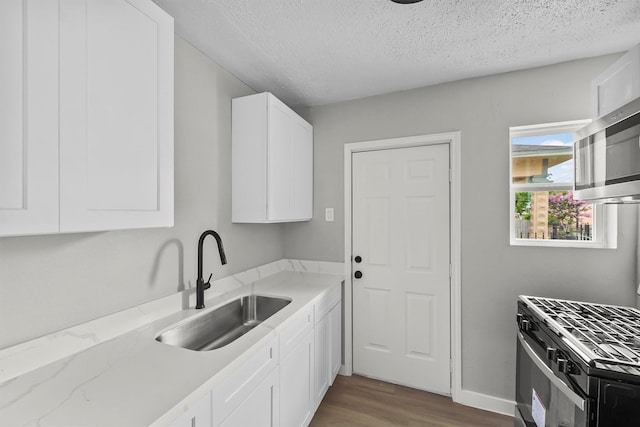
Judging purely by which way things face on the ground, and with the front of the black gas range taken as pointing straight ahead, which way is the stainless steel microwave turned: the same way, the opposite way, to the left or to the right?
the same way

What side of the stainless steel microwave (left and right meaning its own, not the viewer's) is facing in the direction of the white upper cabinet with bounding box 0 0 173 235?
front

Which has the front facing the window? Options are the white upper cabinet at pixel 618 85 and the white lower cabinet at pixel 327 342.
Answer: the white lower cabinet

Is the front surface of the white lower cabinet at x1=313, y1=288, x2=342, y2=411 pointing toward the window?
yes

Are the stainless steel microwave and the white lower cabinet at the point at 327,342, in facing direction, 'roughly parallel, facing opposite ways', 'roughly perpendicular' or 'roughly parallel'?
roughly parallel, facing opposite ways

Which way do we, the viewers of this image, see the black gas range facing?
facing the viewer and to the left of the viewer

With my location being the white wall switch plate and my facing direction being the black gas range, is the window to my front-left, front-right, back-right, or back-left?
front-left

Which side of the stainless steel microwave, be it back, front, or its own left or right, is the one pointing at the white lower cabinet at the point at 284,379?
front

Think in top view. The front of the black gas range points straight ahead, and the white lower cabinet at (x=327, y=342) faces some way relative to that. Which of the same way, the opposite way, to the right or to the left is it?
the opposite way

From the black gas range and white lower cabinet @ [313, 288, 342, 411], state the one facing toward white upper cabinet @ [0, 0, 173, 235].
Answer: the black gas range

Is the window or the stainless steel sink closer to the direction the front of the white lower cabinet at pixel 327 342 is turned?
the window

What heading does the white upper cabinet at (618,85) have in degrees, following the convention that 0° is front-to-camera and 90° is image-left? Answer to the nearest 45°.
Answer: approximately 45°

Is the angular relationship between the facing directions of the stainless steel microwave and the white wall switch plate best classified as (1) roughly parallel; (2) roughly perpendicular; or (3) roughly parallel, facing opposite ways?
roughly perpendicular

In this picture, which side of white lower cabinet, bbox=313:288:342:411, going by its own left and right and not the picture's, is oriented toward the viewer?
right

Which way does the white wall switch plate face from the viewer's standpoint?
toward the camera
